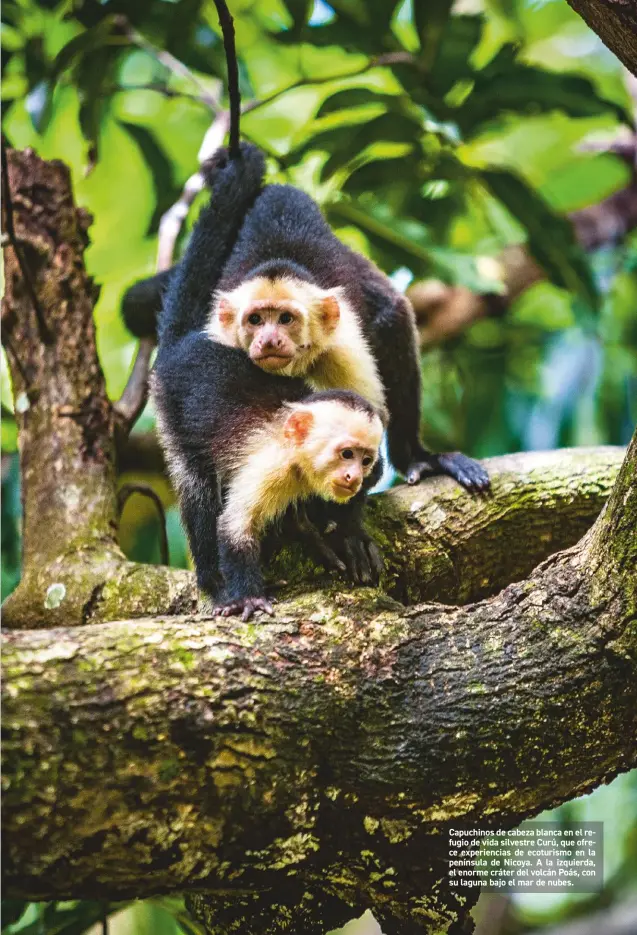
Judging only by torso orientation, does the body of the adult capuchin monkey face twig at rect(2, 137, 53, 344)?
no

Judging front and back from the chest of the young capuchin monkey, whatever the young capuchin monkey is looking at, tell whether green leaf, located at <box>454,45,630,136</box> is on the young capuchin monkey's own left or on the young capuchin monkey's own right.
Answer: on the young capuchin monkey's own left

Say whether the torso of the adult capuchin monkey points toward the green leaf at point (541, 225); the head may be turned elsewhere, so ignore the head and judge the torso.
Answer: no

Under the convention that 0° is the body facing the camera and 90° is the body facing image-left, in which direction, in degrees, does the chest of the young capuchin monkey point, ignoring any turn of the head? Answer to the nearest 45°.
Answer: approximately 315°

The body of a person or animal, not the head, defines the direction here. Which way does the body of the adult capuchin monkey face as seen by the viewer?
toward the camera

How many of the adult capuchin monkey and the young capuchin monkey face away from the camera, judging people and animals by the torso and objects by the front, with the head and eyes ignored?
0
